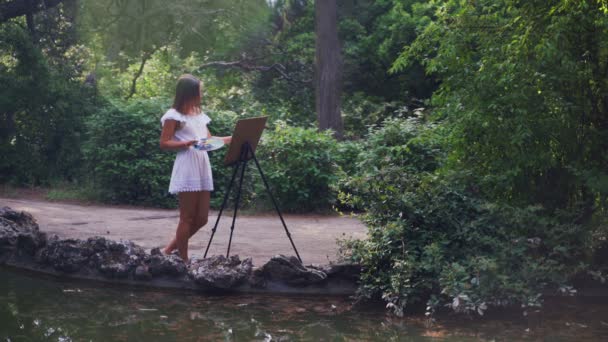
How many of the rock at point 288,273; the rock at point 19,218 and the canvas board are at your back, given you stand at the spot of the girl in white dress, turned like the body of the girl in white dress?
1

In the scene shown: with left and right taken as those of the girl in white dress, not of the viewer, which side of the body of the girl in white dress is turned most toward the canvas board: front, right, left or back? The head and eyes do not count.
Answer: front

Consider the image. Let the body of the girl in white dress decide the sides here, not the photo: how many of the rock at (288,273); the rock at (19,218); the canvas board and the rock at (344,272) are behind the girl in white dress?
1

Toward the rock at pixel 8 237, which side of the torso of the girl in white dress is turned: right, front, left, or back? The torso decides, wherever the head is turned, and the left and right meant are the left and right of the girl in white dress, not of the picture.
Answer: back

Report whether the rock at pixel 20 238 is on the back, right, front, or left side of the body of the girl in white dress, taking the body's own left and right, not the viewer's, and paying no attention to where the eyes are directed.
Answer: back

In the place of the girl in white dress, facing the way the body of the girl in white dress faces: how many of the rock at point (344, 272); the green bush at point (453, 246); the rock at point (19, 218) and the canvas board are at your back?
1

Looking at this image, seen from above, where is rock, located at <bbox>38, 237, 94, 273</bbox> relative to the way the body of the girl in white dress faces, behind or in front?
behind
